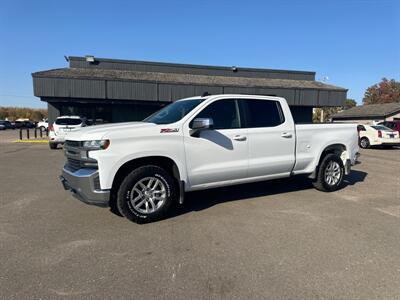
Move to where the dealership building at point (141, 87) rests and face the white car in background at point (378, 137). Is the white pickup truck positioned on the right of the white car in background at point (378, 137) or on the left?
right

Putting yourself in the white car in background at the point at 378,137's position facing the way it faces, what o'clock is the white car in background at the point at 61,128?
the white car in background at the point at 61,128 is roughly at 9 o'clock from the white car in background at the point at 378,137.

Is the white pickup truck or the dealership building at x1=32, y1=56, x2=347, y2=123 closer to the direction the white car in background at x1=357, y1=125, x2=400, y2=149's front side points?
the dealership building

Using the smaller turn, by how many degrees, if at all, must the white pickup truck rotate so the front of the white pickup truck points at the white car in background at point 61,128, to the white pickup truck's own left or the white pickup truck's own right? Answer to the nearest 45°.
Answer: approximately 90° to the white pickup truck's own right

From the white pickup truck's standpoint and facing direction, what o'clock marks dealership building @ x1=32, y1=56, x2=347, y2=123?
The dealership building is roughly at 4 o'clock from the white pickup truck.

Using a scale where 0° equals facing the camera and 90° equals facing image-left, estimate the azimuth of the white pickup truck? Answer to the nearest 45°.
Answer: approximately 45°

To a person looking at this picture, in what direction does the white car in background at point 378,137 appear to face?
facing away from the viewer and to the left of the viewer

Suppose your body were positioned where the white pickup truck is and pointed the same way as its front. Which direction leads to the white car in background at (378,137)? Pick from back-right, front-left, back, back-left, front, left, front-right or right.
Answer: back

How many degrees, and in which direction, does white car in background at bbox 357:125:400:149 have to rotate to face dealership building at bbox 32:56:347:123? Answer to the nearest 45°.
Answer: approximately 45° to its left
